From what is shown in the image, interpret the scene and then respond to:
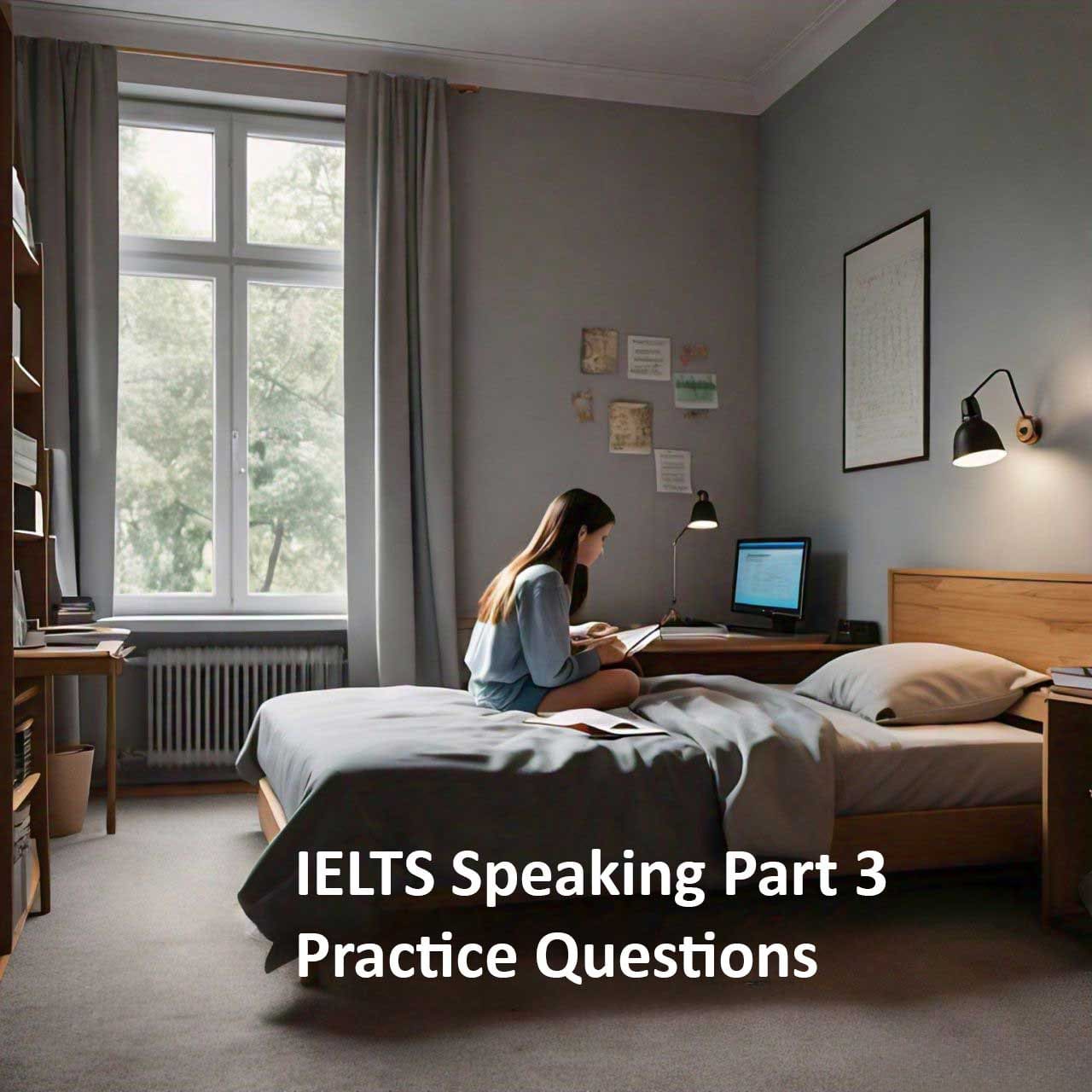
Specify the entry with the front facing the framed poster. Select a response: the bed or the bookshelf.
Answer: the bookshelf

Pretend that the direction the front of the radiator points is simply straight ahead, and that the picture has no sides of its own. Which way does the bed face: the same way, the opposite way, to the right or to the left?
to the right

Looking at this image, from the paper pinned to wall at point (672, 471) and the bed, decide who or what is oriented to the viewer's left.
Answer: the bed

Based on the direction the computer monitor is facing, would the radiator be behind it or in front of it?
in front

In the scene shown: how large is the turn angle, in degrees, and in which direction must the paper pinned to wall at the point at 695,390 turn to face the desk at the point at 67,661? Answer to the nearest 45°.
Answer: approximately 45° to its right

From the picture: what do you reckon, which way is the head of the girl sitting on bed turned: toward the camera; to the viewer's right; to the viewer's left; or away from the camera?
to the viewer's right

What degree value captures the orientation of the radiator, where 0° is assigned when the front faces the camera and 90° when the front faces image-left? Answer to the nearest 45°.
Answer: approximately 0°

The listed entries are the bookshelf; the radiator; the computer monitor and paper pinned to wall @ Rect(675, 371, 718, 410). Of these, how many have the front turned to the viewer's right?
1

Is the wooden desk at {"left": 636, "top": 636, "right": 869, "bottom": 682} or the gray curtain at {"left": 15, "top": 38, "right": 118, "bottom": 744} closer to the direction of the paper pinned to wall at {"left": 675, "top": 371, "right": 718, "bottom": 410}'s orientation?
the wooden desk

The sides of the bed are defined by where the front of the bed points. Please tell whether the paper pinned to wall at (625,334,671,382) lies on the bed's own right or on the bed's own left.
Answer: on the bed's own right

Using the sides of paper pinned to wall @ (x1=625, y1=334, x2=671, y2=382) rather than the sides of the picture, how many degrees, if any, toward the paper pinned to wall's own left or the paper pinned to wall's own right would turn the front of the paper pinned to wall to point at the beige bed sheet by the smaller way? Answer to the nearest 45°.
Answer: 0° — it already faces it

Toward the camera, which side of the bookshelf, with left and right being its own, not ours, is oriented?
right
